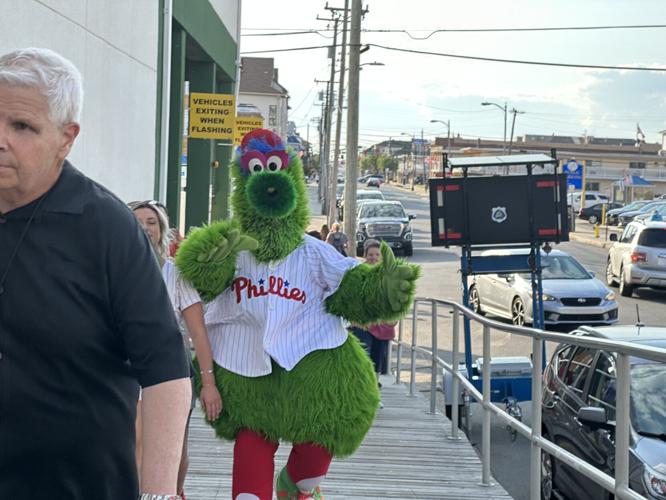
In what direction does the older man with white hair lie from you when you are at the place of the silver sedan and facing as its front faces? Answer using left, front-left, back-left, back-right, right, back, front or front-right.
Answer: front-right

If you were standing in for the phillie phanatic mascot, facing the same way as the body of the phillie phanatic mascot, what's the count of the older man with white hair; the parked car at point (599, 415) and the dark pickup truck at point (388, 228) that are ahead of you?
1

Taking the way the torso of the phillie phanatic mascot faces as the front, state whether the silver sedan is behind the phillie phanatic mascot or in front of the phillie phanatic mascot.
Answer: behind

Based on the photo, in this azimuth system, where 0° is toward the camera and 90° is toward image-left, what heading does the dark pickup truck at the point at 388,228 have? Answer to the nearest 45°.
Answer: approximately 0°

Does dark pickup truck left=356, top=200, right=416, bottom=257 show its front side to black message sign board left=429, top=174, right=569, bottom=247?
yes

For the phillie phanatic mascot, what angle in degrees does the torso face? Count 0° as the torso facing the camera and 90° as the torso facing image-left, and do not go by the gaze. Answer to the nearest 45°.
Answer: approximately 0°

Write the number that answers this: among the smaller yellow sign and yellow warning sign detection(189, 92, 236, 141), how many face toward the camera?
2
